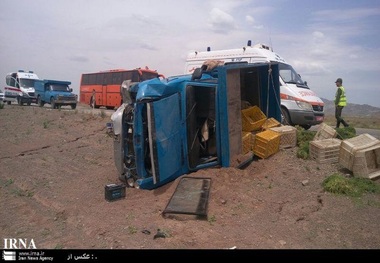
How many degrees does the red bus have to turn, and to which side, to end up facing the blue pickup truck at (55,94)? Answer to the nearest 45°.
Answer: approximately 135° to its right

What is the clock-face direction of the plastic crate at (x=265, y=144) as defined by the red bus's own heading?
The plastic crate is roughly at 1 o'clock from the red bus.

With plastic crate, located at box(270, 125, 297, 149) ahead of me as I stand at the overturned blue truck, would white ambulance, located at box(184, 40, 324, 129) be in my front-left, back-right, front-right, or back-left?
front-left

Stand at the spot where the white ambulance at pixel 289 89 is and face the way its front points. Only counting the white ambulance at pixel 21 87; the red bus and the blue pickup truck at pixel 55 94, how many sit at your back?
3

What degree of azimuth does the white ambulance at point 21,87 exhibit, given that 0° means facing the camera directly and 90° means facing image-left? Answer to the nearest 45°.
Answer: approximately 315°

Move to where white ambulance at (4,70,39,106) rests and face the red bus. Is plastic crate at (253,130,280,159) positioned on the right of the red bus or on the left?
right

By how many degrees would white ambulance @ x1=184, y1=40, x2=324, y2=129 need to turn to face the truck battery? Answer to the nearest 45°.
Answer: approximately 90° to its right

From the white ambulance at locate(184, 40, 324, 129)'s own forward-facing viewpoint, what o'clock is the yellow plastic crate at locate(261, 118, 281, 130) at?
The yellow plastic crate is roughly at 2 o'clock from the white ambulance.

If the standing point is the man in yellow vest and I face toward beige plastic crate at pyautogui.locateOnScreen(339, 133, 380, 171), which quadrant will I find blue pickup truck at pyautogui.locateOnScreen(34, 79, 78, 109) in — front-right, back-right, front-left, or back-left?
back-right

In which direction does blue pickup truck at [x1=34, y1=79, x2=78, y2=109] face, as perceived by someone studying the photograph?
facing the viewer and to the right of the viewer

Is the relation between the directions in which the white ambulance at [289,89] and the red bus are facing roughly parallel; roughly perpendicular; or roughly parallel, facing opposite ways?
roughly parallel

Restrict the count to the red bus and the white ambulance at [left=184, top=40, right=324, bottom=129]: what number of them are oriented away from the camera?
0

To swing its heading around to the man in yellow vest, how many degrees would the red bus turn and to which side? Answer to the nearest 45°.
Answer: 0° — it already faces them

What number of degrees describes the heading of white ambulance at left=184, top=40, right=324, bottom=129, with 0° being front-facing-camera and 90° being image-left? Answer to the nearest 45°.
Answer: approximately 315°

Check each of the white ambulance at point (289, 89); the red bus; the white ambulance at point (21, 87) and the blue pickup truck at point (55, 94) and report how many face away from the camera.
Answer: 0
